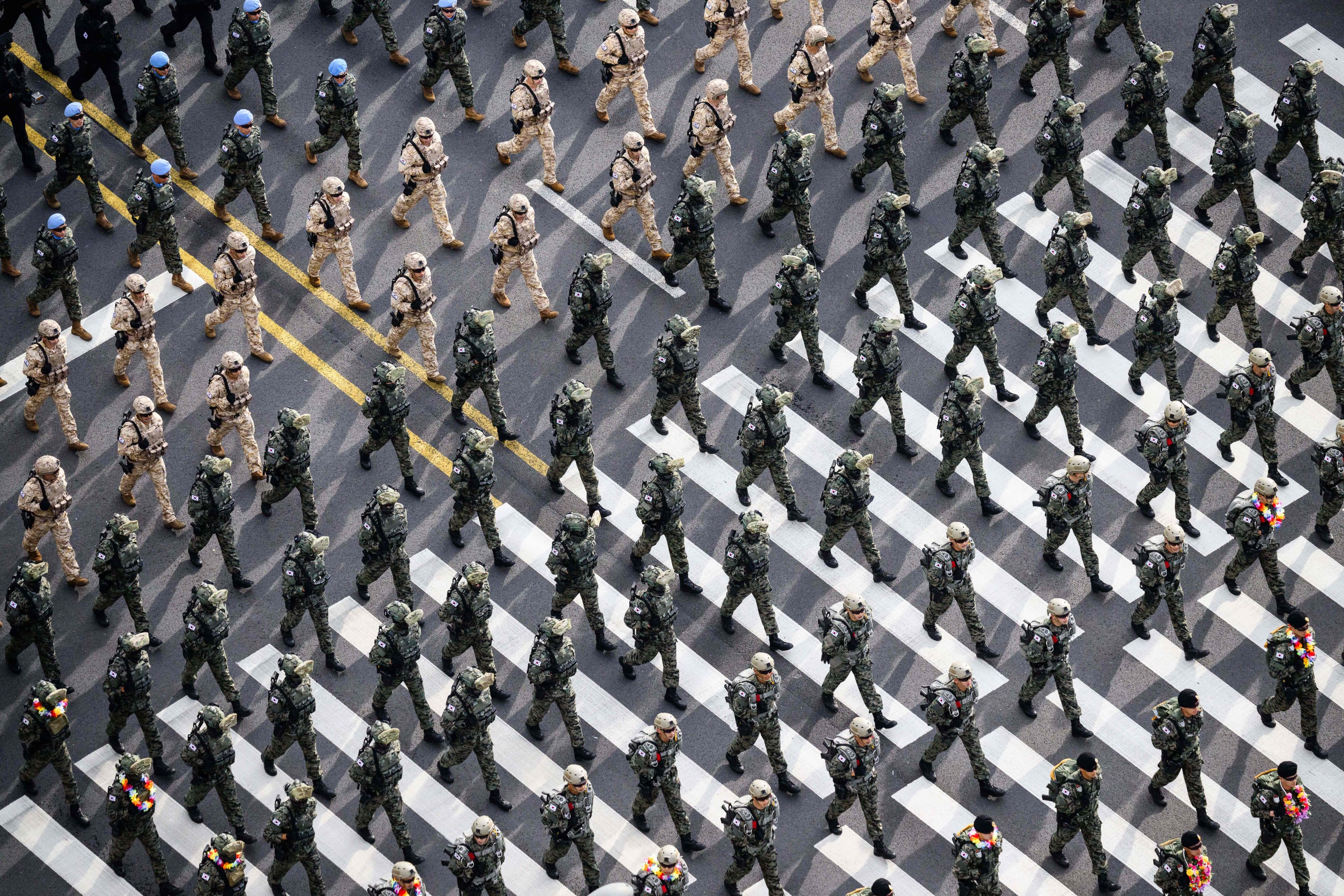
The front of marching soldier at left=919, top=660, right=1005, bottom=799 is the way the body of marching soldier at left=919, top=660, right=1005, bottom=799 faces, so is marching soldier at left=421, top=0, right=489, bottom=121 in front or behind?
behind

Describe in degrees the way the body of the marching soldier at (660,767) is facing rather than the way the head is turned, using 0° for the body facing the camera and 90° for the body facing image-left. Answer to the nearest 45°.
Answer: approximately 315°
